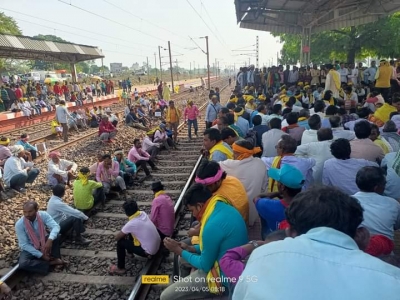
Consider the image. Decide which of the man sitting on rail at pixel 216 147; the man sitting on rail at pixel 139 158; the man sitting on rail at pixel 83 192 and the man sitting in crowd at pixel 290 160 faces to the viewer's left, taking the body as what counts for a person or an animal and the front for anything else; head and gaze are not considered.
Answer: the man sitting on rail at pixel 216 147

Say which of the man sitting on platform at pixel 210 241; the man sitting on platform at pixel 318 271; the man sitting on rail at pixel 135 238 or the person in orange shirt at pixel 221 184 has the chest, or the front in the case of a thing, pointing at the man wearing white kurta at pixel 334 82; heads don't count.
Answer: the man sitting on platform at pixel 318 271

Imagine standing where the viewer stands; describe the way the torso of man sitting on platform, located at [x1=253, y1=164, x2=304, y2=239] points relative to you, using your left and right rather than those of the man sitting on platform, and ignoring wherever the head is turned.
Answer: facing away from the viewer and to the left of the viewer

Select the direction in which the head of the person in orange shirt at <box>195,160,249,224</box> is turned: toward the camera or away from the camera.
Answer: away from the camera

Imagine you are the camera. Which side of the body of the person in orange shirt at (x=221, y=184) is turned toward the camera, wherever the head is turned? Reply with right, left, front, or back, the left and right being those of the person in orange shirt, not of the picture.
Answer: left

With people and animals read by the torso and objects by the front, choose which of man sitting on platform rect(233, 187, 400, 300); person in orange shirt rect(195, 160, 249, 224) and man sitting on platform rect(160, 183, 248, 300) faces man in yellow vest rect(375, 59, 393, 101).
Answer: man sitting on platform rect(233, 187, 400, 300)

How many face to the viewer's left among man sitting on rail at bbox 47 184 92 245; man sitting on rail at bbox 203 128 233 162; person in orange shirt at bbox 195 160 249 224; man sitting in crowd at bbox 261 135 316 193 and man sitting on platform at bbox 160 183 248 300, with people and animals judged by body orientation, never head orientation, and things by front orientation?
3

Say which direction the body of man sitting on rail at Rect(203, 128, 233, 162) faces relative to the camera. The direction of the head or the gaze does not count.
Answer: to the viewer's left

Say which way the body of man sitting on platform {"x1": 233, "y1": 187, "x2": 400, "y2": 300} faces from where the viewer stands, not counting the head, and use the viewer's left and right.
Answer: facing away from the viewer

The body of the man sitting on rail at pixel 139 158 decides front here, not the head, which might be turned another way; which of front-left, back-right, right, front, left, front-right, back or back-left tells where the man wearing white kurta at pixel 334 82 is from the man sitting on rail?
front-left

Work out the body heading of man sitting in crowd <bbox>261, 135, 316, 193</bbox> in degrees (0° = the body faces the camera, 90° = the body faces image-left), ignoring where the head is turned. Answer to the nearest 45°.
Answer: approximately 180°

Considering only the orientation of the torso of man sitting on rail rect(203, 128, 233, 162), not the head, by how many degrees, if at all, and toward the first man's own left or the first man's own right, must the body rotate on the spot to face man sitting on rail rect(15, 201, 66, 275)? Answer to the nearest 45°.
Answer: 0° — they already face them

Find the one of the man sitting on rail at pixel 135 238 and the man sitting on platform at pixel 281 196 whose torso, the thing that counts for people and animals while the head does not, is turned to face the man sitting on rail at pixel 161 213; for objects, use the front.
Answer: the man sitting on platform at pixel 281 196

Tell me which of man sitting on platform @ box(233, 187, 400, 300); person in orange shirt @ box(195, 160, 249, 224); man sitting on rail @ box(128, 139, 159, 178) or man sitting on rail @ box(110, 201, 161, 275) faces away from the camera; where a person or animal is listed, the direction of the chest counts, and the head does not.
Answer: man sitting on platform @ box(233, 187, 400, 300)
